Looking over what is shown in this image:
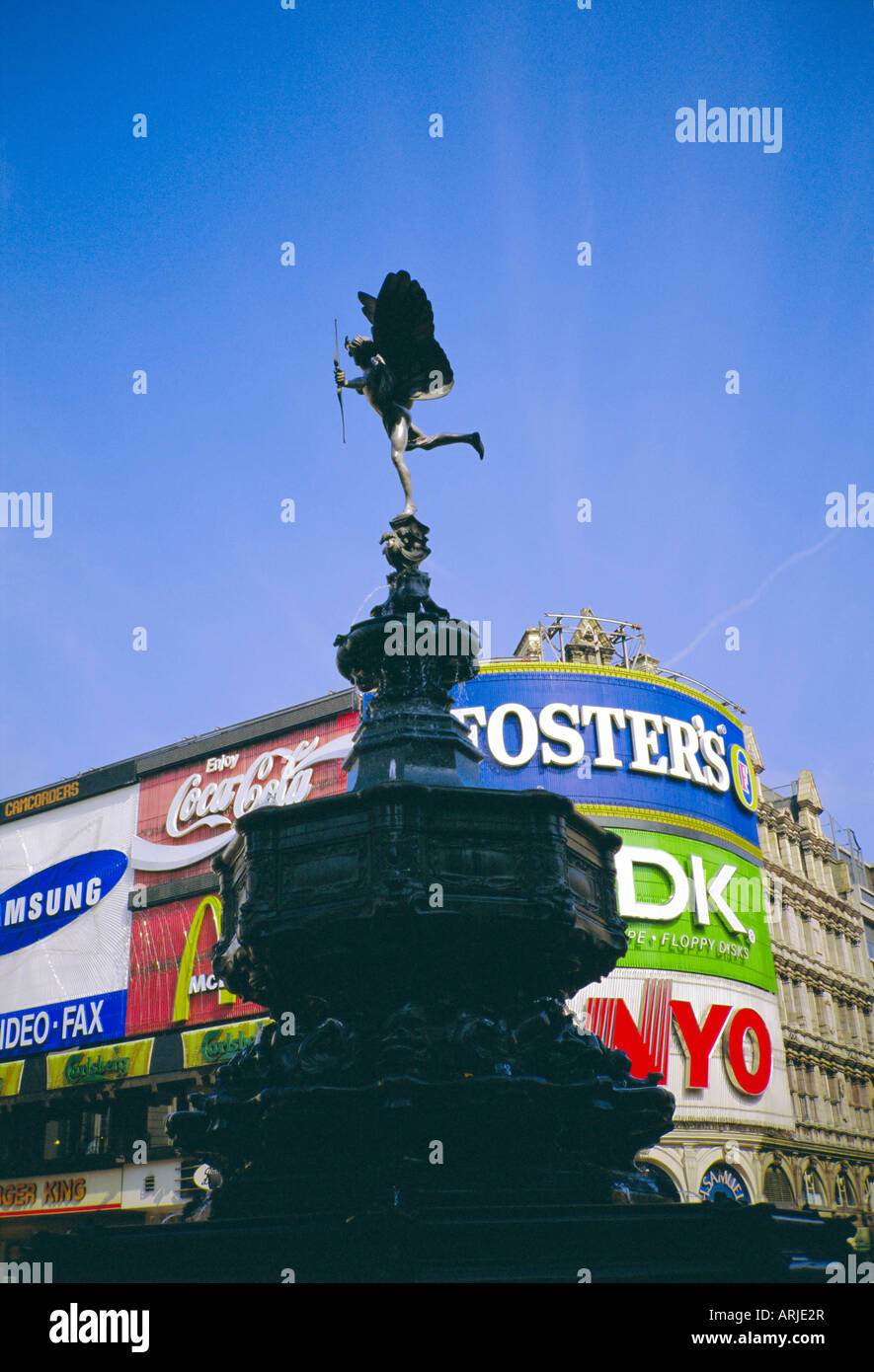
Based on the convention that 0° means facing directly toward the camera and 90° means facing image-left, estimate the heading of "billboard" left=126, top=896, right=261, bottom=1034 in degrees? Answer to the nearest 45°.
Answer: approximately 315°

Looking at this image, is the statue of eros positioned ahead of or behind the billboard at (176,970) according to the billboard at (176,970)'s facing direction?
ahead
